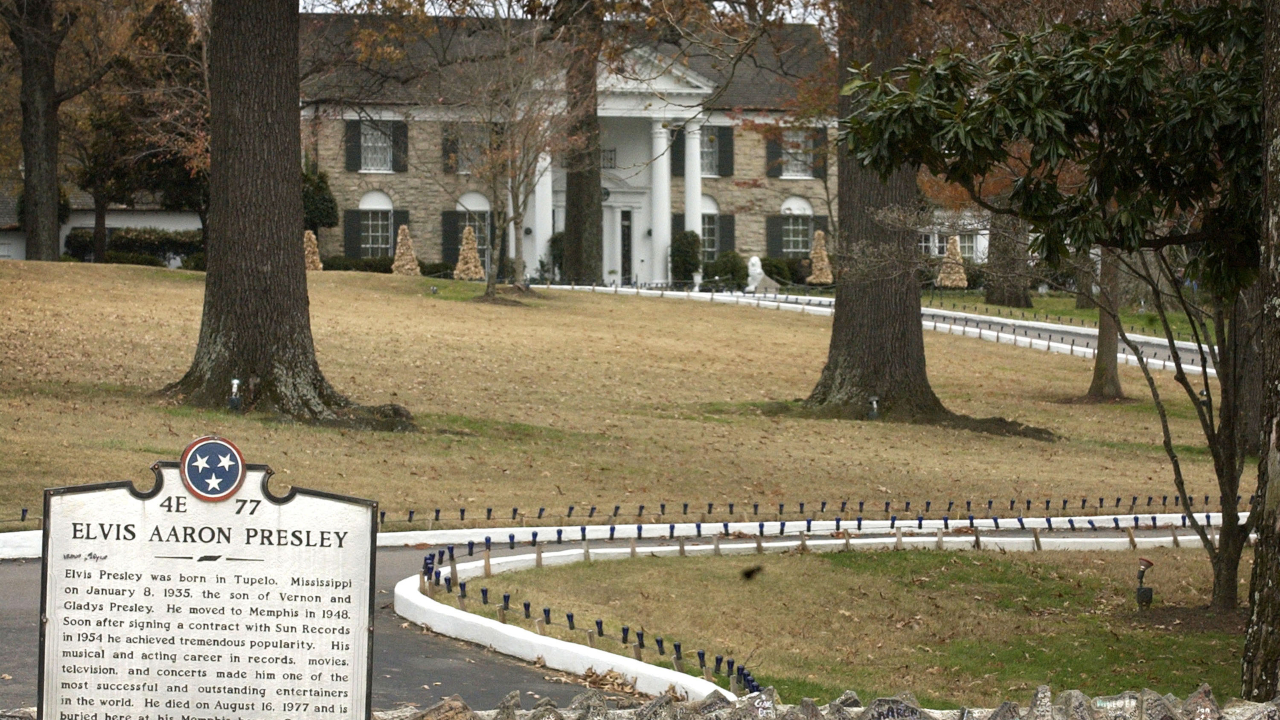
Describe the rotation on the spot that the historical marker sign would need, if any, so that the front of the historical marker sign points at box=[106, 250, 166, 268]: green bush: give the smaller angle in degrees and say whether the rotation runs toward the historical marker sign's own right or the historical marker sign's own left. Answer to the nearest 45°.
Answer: approximately 180°

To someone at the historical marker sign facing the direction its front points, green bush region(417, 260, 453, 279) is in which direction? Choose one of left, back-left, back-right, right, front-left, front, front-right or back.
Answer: back

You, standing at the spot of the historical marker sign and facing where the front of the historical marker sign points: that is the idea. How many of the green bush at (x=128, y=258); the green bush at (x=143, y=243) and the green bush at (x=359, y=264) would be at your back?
3

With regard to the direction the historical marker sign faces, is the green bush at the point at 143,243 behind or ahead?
behind

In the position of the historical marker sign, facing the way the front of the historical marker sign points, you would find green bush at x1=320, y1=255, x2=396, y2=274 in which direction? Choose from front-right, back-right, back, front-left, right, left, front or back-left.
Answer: back

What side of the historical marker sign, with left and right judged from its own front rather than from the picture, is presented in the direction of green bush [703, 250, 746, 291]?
back

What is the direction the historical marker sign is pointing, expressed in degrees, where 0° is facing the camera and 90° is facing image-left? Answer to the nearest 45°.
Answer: approximately 0°

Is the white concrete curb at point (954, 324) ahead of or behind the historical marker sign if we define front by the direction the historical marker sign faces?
behind

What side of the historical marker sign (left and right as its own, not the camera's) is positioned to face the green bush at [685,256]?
back

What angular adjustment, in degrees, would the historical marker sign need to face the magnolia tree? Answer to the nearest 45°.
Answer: approximately 135° to its left

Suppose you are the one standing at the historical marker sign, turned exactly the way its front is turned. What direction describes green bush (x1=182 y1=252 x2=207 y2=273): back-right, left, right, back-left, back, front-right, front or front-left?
back
